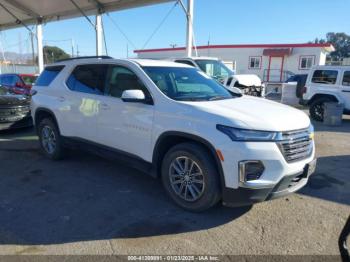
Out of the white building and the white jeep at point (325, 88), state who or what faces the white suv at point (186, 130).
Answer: the white building

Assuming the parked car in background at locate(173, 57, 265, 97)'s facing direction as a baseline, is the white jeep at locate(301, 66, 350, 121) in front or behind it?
in front

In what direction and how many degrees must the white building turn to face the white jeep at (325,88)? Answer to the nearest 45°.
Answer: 0° — it already faces it

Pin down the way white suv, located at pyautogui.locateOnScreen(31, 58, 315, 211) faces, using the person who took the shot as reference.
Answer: facing the viewer and to the right of the viewer

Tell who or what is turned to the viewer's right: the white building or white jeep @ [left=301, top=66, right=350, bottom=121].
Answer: the white jeep

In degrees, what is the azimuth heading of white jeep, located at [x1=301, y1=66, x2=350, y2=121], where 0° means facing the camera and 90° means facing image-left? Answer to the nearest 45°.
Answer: approximately 270°

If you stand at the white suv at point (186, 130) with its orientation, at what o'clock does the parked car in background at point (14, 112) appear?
The parked car in background is roughly at 6 o'clock from the white suv.

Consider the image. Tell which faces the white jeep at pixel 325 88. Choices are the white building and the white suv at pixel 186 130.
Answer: the white building
